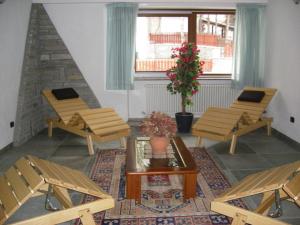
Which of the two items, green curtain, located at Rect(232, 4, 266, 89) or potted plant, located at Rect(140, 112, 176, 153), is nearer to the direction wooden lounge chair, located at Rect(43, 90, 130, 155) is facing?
the potted plant

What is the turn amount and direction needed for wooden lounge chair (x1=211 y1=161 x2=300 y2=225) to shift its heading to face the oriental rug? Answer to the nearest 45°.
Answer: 0° — it already faces it

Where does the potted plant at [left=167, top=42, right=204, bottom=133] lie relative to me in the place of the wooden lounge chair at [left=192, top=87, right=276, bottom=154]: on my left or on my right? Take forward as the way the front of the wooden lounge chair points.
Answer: on my right

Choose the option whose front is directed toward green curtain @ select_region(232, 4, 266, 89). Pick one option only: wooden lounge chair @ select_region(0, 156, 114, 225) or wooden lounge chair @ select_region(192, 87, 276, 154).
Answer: wooden lounge chair @ select_region(0, 156, 114, 225)

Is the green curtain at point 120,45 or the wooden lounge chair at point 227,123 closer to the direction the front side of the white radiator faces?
the wooden lounge chair

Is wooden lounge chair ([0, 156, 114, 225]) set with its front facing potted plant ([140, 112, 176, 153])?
yes

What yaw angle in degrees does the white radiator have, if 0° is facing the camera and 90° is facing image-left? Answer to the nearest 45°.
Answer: approximately 0°

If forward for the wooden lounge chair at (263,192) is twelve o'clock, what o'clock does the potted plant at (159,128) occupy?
The potted plant is roughly at 12 o'clock from the wooden lounge chair.

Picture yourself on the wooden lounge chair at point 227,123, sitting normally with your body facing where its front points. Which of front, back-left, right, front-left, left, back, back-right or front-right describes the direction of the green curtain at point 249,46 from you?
back-right
